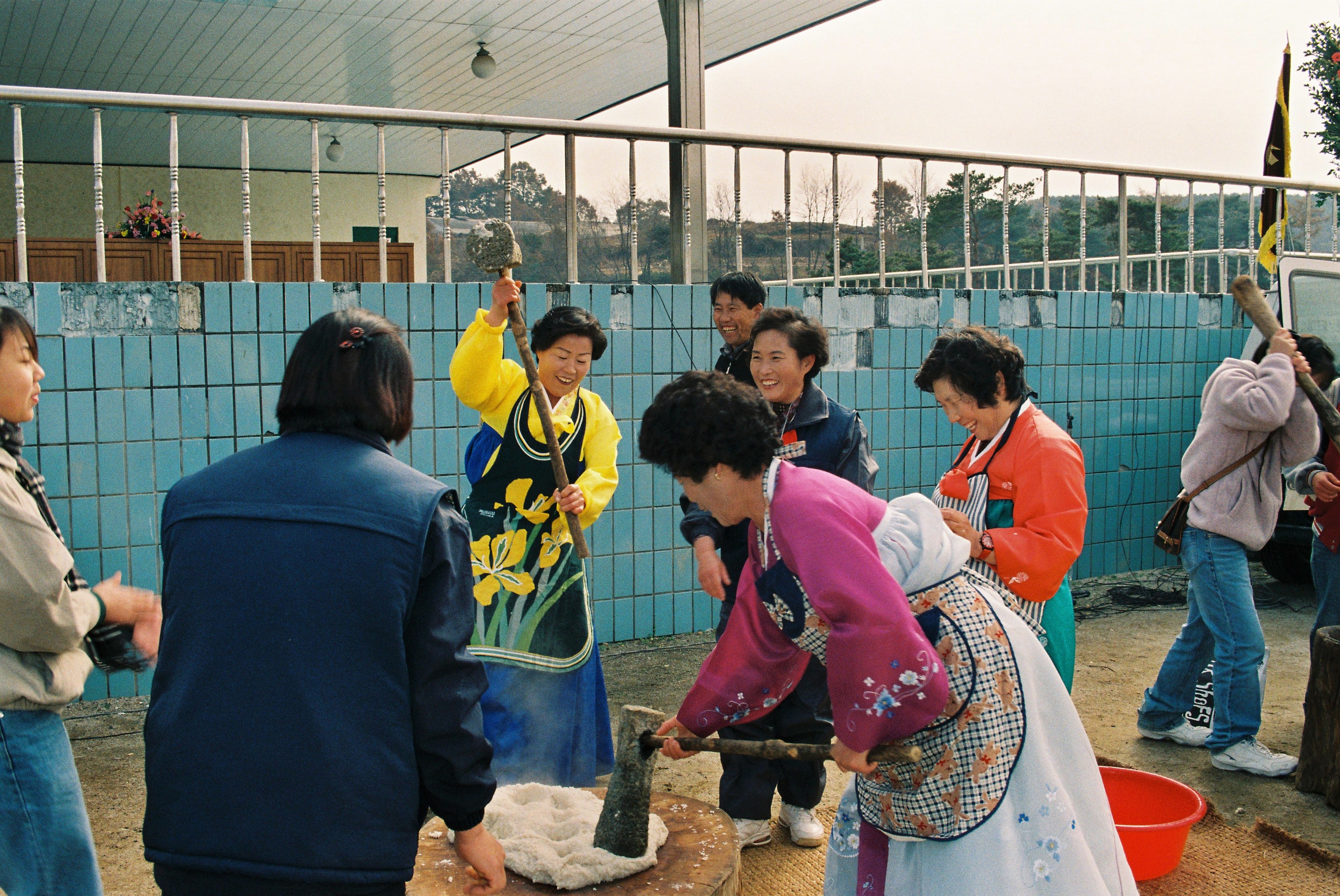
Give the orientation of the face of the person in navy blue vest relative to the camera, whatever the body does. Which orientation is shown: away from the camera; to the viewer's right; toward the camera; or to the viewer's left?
away from the camera

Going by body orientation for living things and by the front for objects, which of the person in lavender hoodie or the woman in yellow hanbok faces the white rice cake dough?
the woman in yellow hanbok

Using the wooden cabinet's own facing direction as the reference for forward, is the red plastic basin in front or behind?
in front

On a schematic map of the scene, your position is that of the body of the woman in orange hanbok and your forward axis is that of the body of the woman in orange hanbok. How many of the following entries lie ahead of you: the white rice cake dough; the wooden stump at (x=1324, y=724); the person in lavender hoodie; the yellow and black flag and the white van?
1

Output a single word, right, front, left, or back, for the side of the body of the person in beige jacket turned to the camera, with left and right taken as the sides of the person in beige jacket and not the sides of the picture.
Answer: right

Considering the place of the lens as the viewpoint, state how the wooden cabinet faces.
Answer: facing the viewer

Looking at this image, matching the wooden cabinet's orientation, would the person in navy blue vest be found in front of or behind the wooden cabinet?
in front

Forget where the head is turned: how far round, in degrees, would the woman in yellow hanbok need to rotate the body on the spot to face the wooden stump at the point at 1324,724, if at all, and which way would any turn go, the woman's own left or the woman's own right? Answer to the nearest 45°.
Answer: approximately 90° to the woman's own left

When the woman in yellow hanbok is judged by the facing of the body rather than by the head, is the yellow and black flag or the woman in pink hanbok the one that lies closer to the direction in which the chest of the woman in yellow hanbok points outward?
the woman in pink hanbok

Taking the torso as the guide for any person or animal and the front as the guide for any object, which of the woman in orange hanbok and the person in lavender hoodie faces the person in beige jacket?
the woman in orange hanbok

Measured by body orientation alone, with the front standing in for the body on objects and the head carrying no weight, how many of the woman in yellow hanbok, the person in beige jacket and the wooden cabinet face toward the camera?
2

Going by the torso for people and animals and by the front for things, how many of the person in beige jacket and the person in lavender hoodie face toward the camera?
0

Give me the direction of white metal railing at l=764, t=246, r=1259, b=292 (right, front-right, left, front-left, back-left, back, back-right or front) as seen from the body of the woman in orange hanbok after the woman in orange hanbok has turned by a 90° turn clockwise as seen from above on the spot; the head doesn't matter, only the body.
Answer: front-right

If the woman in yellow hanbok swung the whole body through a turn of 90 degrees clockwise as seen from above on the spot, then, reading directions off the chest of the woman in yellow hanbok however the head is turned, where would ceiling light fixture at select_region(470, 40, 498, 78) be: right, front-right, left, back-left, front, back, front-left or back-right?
right

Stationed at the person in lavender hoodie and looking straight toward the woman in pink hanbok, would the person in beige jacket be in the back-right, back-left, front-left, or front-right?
front-right
